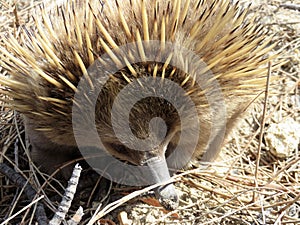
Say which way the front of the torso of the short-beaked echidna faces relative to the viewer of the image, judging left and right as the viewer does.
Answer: facing the viewer
